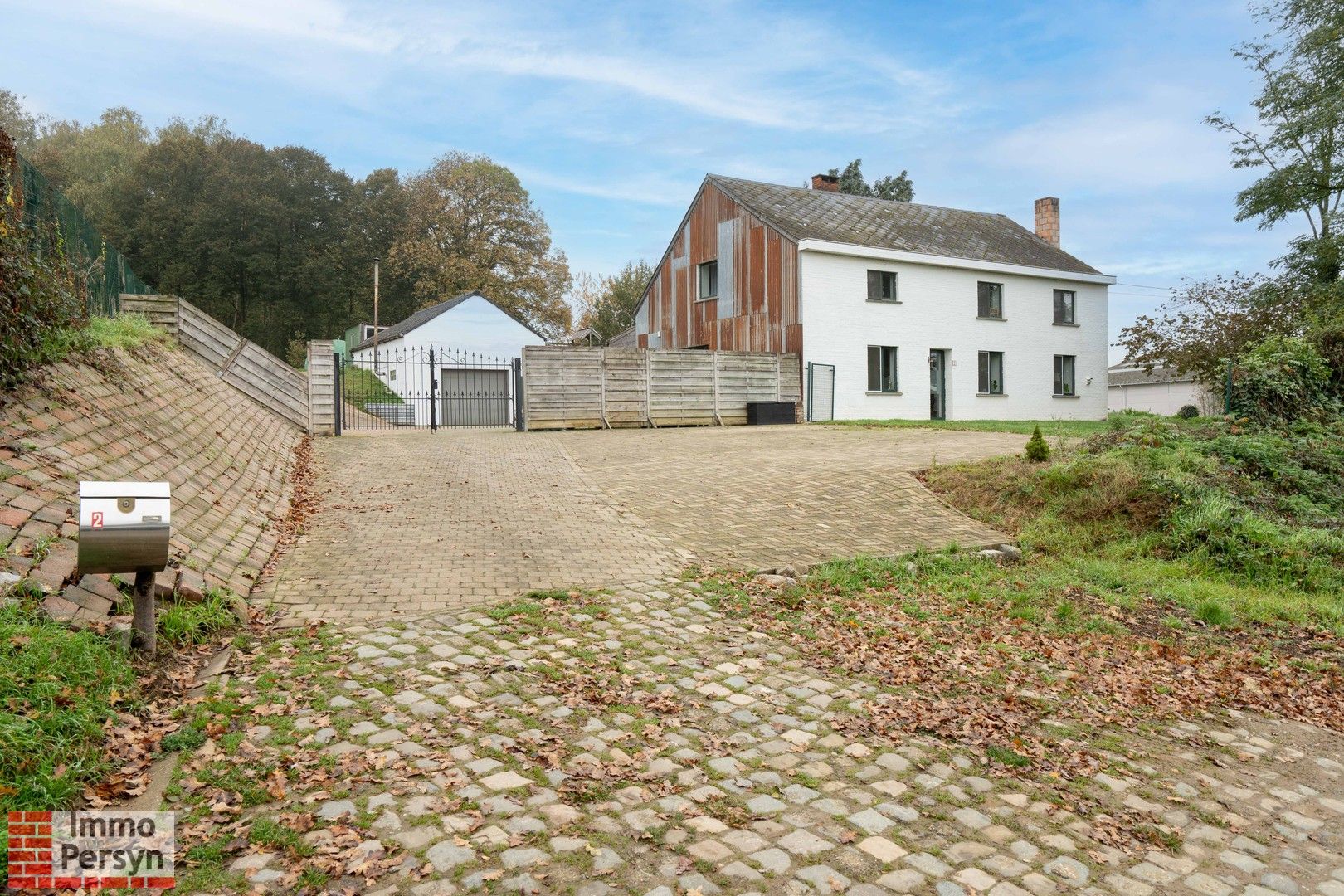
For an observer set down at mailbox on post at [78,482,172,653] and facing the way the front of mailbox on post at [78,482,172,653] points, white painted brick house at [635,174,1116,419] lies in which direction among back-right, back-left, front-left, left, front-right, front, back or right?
back-left

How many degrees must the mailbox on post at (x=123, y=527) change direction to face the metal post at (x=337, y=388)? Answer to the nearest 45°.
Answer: approximately 180°

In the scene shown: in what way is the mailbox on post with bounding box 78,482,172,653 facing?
toward the camera

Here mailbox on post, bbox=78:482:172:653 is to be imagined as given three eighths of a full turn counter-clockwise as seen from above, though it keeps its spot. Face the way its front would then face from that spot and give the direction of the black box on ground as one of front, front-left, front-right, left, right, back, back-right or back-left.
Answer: front

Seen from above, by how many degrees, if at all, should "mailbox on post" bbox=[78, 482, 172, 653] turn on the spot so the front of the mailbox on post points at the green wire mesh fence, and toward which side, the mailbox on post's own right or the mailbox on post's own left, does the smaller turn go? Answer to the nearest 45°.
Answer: approximately 180°

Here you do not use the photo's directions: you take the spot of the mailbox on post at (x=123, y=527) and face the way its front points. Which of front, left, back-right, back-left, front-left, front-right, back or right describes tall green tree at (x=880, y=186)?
back-left

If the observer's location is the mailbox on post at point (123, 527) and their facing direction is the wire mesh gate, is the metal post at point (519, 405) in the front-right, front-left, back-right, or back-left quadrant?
front-left

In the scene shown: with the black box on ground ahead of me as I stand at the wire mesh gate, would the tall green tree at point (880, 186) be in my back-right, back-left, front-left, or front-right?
back-right

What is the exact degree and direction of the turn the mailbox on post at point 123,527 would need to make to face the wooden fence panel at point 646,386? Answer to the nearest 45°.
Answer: approximately 135° to its left

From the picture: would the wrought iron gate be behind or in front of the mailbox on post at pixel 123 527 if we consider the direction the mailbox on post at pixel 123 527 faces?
behind
